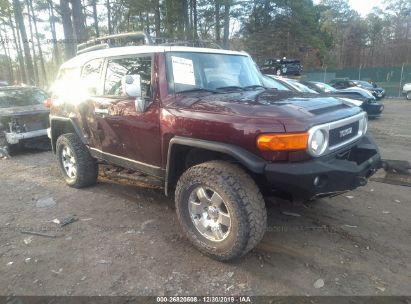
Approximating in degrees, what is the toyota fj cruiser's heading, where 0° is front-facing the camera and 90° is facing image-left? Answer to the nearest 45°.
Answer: approximately 315°

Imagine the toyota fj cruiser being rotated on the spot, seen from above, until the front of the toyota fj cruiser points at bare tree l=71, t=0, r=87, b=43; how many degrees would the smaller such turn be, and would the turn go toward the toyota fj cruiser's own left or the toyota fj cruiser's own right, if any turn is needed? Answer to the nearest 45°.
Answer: approximately 180°

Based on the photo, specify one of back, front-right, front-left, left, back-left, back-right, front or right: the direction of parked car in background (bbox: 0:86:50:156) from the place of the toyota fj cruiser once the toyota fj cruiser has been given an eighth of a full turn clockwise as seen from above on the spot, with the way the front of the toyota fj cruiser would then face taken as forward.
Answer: back-right

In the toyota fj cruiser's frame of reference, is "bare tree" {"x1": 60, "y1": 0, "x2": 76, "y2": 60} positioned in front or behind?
behind

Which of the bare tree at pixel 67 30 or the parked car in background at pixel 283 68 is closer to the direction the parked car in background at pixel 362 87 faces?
the bare tree

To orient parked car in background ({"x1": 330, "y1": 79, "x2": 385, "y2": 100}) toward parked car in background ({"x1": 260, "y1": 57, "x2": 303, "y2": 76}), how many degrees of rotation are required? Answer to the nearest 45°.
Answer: approximately 135° to its right

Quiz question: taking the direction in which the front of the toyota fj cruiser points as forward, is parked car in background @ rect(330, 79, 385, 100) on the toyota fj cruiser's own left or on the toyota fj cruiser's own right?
on the toyota fj cruiser's own left

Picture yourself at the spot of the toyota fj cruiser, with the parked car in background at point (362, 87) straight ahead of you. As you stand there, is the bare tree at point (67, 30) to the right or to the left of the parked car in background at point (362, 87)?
left

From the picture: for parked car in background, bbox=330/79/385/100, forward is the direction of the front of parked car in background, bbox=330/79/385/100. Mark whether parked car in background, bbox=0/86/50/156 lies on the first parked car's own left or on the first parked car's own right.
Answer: on the first parked car's own right
